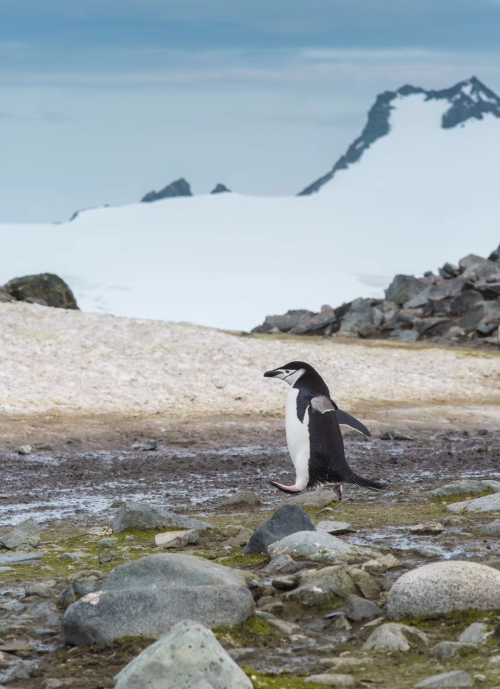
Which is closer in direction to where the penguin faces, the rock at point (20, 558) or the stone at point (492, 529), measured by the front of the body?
the rock

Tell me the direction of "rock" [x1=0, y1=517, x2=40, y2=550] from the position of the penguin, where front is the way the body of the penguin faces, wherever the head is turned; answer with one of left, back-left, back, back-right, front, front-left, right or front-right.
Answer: front-left

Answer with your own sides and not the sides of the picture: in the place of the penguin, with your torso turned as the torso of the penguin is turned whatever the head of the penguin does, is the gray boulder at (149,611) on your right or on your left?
on your left

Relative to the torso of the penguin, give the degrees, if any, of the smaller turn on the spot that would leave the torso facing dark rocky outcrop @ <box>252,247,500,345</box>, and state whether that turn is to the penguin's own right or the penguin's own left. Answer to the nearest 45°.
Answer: approximately 90° to the penguin's own right

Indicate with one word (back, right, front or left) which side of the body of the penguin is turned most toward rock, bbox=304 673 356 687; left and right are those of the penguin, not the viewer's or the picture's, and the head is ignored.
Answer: left

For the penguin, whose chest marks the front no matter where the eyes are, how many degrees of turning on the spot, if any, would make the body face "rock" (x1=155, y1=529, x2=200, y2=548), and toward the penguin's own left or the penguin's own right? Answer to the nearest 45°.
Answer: approximately 90° to the penguin's own left

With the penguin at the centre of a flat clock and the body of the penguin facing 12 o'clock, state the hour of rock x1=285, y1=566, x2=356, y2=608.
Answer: The rock is roughly at 9 o'clock from the penguin.

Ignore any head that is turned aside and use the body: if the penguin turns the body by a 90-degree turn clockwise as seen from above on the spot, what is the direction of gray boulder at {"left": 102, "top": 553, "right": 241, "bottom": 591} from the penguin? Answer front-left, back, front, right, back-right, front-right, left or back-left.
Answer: back

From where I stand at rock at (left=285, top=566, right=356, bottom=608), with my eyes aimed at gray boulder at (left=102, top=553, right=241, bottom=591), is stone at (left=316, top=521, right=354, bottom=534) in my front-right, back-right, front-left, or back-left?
back-right

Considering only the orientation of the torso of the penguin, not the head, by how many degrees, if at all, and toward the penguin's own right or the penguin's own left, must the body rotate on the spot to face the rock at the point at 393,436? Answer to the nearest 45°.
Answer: approximately 90° to the penguin's own right

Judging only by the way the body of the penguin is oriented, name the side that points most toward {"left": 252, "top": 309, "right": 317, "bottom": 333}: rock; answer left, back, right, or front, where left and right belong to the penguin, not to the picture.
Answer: right

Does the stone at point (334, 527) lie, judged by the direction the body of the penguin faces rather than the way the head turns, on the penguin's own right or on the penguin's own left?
on the penguin's own left

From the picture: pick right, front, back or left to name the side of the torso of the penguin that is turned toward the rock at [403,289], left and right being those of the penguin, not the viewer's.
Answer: right

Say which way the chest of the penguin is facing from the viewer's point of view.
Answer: to the viewer's left
